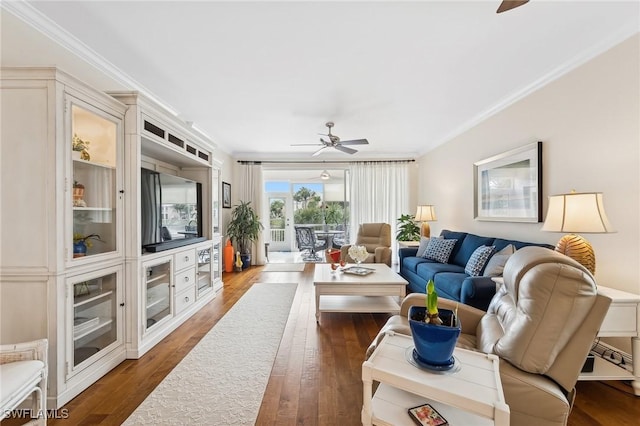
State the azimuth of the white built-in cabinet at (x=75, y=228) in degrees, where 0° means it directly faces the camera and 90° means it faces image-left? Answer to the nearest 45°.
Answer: approximately 315°

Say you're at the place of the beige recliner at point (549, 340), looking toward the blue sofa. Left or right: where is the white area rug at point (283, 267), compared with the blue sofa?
left

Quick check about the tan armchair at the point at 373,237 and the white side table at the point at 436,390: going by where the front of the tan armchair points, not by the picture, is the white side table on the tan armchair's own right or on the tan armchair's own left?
on the tan armchair's own left

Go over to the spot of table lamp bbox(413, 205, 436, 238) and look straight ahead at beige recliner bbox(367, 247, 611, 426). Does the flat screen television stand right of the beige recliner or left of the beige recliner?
right

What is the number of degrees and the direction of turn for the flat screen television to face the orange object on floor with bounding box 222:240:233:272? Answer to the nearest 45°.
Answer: approximately 90° to its left

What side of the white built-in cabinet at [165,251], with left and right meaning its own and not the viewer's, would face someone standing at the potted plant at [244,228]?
left

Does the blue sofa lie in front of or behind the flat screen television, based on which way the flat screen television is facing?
in front

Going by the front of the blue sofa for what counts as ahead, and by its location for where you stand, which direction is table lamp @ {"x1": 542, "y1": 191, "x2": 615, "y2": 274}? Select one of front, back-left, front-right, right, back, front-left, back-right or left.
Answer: left
